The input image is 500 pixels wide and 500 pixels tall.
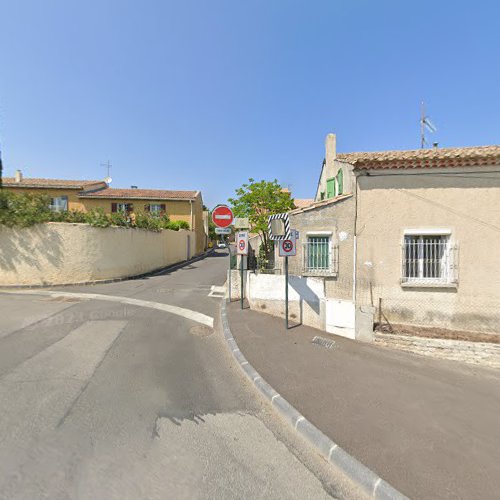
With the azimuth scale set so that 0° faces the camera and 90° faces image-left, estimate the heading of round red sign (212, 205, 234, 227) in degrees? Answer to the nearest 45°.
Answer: approximately 0°

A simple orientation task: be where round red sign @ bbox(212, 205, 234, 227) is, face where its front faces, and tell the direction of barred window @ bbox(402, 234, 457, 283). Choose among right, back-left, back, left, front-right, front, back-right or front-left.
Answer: left

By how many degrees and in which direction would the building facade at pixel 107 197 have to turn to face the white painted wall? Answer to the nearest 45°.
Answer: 0° — it already faces it

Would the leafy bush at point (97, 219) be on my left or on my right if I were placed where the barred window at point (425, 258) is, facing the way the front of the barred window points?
on my right

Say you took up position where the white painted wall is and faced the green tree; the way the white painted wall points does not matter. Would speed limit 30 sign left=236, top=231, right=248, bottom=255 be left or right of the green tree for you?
left

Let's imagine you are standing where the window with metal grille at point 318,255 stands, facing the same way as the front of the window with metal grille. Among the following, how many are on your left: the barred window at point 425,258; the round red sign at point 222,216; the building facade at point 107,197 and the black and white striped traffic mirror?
1

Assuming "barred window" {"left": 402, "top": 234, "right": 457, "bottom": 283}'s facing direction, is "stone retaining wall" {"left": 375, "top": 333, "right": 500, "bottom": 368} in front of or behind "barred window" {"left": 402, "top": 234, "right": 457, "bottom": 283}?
in front

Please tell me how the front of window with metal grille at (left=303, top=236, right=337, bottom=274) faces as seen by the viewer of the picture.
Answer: facing the viewer
